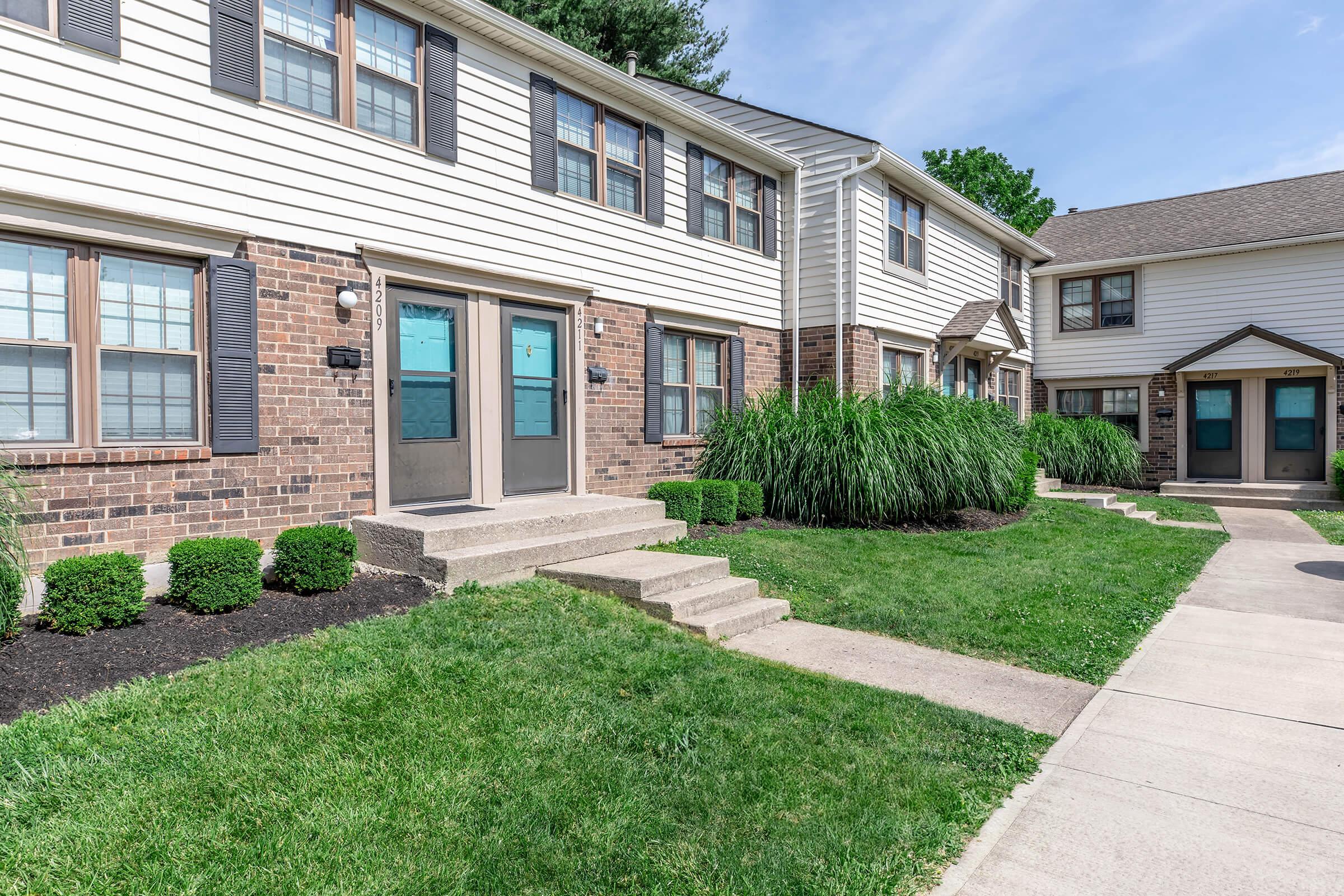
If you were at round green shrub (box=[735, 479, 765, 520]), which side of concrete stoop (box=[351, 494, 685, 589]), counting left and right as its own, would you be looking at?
left

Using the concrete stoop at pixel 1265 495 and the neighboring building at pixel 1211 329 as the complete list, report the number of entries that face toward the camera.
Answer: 2

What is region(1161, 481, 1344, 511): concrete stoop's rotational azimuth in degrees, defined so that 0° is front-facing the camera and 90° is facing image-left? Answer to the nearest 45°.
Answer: approximately 0°

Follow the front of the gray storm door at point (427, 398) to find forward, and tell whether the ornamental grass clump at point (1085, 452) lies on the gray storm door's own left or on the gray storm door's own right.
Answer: on the gray storm door's own left

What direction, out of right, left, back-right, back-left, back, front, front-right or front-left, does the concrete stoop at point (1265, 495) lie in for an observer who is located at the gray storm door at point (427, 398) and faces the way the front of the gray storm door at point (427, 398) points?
front-left

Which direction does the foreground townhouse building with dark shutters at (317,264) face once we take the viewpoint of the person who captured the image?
facing the viewer and to the right of the viewer

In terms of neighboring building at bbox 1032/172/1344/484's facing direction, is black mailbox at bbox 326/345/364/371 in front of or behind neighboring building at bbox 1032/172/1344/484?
in front

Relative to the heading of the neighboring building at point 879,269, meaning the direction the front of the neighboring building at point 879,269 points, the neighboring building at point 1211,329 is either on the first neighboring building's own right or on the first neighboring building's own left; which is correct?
on the first neighboring building's own left

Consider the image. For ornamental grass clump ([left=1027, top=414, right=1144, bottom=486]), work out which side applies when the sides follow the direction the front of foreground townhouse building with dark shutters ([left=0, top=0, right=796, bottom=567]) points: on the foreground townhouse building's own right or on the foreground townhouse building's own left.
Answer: on the foreground townhouse building's own left

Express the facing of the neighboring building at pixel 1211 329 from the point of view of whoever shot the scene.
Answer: facing the viewer

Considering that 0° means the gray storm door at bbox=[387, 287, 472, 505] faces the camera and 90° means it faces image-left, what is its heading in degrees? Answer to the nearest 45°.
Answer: approximately 315°

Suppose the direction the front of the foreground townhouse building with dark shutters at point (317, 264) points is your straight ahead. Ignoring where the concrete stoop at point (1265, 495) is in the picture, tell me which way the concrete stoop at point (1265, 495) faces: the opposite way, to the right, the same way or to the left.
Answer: to the right

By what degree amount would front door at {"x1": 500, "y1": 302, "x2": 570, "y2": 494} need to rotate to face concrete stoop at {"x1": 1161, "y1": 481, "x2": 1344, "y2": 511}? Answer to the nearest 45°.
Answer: approximately 45° to its left

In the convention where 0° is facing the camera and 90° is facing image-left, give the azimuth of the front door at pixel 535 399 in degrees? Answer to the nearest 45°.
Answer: approximately 315°

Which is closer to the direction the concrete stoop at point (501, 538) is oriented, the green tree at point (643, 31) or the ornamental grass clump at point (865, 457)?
the ornamental grass clump
